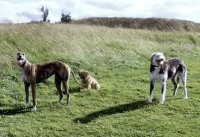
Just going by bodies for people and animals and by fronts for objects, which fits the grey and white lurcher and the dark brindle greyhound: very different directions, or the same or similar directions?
same or similar directions

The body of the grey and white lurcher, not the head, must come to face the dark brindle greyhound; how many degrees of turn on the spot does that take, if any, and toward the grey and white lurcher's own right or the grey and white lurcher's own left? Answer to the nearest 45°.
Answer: approximately 45° to the grey and white lurcher's own right

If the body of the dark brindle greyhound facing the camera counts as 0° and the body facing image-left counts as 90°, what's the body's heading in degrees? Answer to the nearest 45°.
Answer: approximately 45°

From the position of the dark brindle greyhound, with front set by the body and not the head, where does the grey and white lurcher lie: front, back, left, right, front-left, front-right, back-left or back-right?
back-left

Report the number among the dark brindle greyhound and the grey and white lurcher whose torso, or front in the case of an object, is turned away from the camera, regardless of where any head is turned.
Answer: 0

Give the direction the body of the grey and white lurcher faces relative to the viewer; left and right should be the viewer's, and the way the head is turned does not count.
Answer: facing the viewer and to the left of the viewer
